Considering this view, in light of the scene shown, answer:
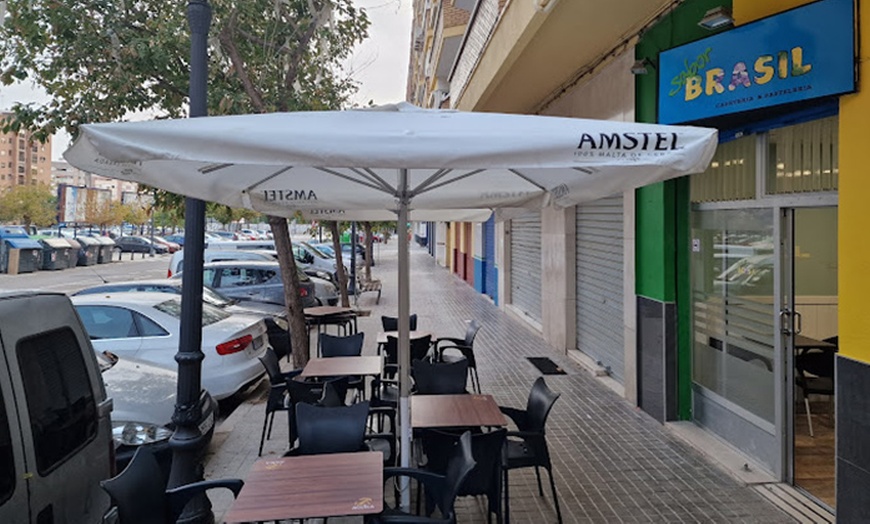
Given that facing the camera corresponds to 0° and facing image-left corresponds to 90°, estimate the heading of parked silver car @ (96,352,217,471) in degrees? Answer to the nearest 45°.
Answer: approximately 315°

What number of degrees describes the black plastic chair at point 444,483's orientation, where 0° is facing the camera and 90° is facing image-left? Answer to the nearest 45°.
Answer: approximately 90°

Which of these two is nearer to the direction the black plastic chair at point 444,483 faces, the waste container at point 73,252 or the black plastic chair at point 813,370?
the waste container

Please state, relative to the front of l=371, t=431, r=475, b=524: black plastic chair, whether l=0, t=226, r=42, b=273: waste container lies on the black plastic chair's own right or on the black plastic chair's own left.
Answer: on the black plastic chair's own right
